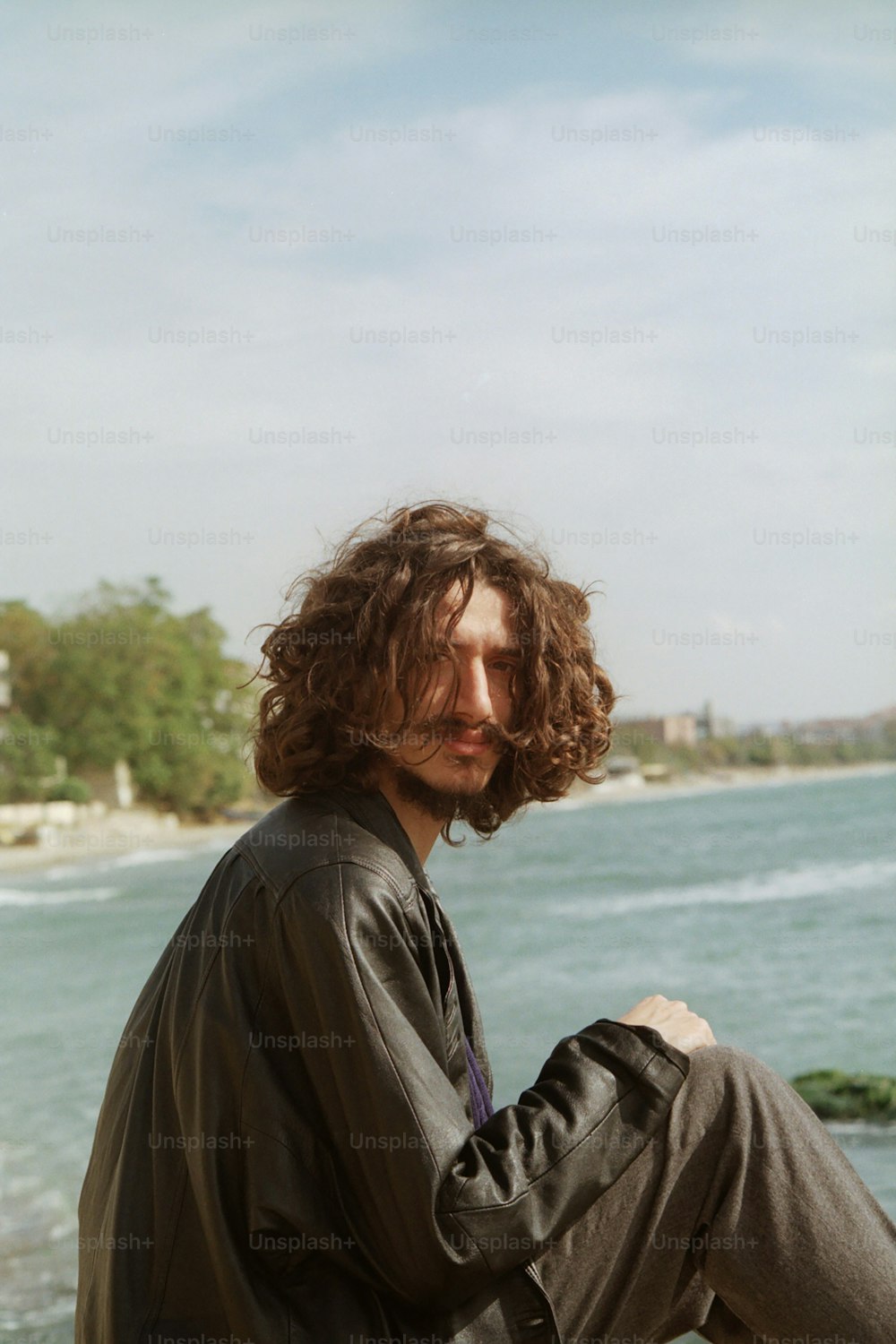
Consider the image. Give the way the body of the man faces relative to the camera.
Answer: to the viewer's right
